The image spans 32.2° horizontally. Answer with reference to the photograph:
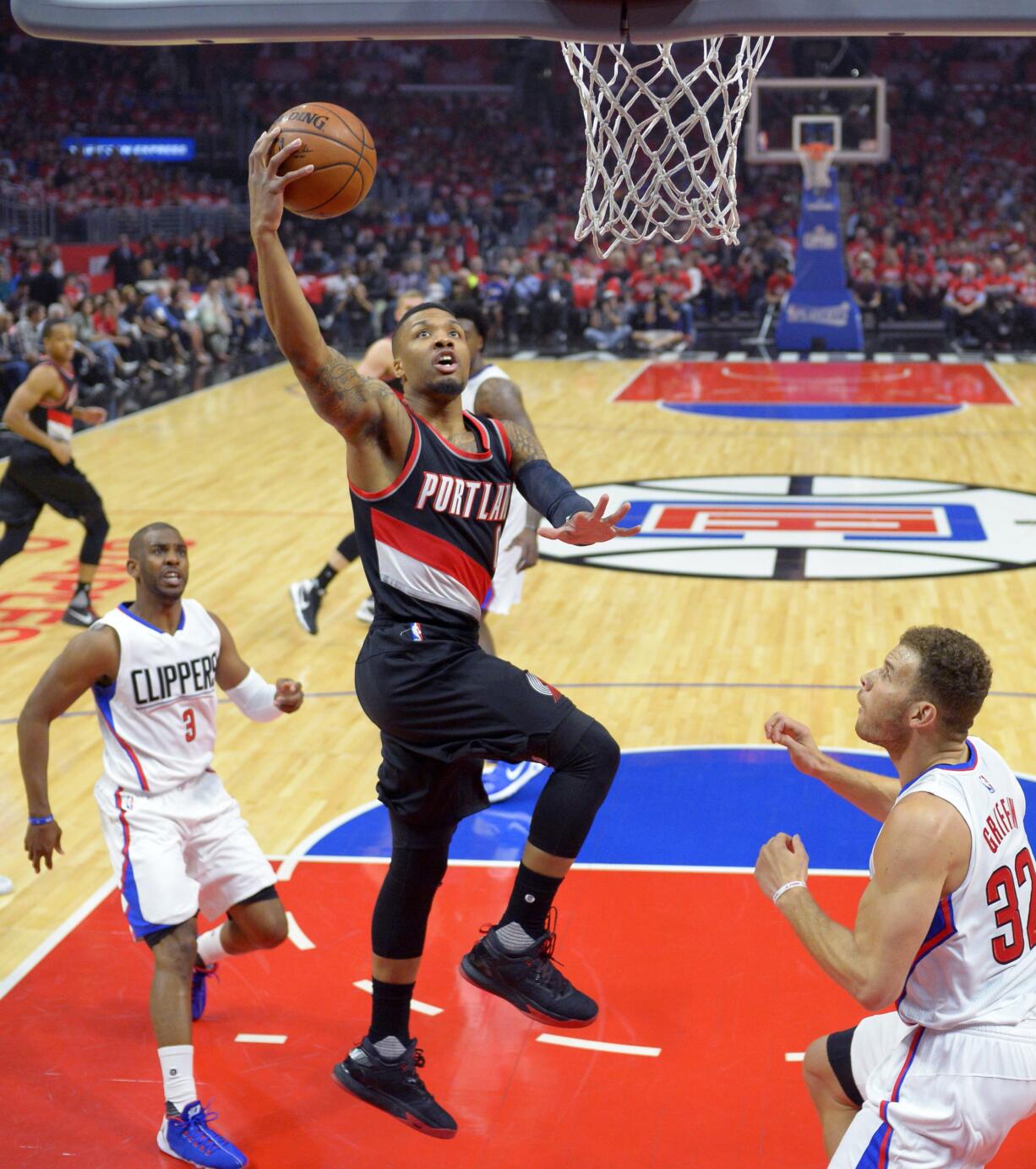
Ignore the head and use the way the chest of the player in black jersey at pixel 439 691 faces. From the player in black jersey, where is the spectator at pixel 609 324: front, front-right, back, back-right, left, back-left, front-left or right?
back-left

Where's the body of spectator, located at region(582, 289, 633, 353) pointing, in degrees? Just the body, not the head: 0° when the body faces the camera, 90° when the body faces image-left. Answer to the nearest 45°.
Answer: approximately 0°

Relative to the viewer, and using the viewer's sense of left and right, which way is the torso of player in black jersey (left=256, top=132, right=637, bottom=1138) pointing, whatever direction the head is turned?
facing the viewer and to the right of the viewer

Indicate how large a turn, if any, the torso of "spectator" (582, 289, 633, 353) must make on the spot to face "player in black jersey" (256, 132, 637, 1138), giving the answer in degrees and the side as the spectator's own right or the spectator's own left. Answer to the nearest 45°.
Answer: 0° — they already face them

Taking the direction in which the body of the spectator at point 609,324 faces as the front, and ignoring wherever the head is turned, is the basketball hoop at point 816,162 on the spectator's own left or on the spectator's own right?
on the spectator's own left

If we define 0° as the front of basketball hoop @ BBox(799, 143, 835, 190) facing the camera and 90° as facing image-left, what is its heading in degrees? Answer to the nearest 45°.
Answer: approximately 0°

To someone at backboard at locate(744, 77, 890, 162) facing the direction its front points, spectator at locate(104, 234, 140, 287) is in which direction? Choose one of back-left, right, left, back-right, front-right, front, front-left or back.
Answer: right

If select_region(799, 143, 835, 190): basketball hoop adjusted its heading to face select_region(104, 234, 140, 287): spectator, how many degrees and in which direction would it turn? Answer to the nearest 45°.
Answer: approximately 90° to its right

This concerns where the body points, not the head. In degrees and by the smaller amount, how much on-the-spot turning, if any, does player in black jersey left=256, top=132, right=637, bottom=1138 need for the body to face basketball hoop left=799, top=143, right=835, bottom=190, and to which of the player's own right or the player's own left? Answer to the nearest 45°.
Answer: approximately 135° to the player's own left

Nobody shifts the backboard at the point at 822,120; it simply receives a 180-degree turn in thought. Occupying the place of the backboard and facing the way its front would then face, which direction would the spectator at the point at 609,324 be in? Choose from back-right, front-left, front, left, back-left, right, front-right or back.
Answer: left

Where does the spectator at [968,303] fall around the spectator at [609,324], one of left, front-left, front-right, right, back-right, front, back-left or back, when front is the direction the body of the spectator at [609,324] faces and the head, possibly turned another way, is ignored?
left
